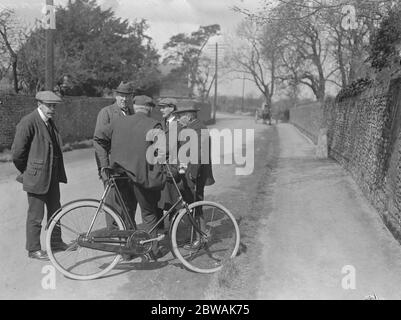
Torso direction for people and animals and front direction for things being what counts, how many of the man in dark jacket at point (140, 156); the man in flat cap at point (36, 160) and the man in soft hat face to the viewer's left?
0

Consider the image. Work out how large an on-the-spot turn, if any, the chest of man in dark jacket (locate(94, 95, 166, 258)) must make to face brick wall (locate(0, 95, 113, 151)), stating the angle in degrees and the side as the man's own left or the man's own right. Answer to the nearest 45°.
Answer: approximately 45° to the man's own left

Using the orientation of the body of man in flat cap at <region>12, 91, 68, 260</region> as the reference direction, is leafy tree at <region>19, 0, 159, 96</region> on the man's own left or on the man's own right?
on the man's own left

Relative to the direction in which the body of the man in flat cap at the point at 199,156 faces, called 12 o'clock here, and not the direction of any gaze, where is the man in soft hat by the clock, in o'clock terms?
The man in soft hat is roughly at 12 o'clock from the man in flat cap.

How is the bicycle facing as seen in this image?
to the viewer's right

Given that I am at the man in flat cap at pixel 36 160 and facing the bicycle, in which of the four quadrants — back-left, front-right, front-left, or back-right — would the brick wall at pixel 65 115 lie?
back-left

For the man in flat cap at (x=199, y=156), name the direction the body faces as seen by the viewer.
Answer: to the viewer's left

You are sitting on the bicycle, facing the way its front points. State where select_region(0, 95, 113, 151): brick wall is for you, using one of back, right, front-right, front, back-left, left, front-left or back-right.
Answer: left

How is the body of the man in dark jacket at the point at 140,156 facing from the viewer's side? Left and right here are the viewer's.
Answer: facing away from the viewer and to the right of the viewer

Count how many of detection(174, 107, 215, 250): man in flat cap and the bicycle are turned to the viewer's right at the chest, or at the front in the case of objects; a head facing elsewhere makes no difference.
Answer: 1

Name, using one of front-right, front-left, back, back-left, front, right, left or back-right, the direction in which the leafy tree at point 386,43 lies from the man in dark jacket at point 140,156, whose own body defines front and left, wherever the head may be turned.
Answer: front

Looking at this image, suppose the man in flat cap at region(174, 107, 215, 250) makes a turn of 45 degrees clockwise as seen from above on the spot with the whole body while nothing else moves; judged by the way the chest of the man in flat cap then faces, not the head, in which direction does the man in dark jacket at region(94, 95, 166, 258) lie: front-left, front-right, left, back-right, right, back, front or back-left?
left

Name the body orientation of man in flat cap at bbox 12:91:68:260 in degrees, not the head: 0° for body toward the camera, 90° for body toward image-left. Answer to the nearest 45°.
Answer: approximately 315°
